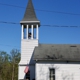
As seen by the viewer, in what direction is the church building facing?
to the viewer's left
